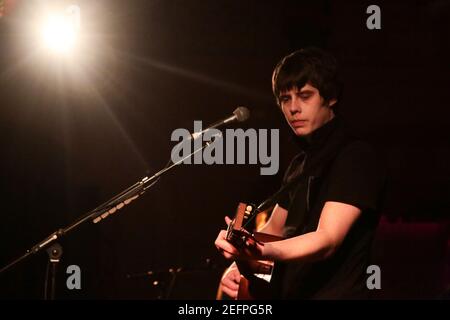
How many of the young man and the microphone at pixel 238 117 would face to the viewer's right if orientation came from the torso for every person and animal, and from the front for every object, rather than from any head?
1

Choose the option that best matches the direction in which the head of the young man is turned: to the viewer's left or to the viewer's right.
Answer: to the viewer's left

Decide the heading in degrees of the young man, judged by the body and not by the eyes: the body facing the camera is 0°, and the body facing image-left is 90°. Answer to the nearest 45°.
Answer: approximately 45°

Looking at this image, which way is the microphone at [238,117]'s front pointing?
to the viewer's right
